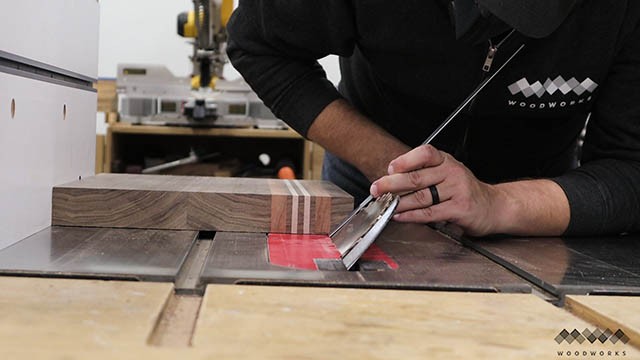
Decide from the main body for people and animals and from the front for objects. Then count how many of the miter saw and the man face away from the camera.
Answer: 0

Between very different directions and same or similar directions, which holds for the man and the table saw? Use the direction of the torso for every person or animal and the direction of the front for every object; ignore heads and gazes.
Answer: very different directions

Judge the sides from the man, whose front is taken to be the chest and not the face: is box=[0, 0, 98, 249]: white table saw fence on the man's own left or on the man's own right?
on the man's own right

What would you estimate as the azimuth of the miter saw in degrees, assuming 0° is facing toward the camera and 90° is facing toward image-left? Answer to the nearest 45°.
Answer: approximately 0°
